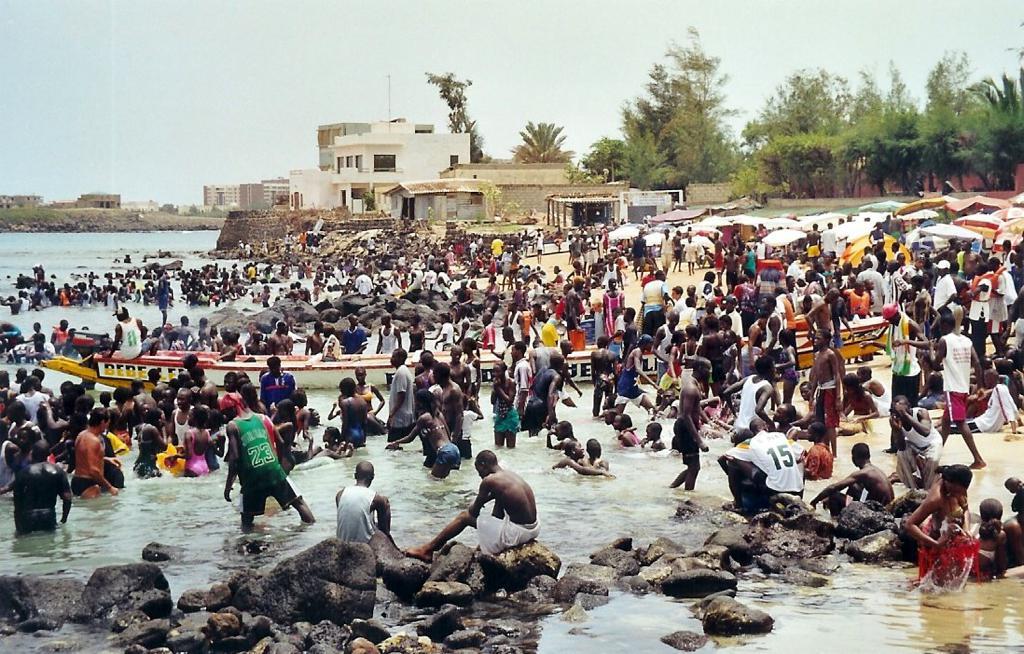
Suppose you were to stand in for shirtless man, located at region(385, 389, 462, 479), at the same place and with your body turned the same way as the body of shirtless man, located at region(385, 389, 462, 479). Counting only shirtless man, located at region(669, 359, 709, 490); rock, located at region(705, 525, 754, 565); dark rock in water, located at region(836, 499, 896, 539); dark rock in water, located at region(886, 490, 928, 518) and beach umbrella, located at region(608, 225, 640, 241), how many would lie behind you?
4

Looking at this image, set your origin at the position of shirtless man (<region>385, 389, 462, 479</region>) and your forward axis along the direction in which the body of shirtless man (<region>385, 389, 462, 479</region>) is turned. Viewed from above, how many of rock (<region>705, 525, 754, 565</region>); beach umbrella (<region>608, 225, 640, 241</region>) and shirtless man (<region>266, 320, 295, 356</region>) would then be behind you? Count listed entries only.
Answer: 1

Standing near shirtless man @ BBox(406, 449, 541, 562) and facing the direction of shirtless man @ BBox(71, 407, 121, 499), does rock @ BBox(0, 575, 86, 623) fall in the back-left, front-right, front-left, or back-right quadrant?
front-left

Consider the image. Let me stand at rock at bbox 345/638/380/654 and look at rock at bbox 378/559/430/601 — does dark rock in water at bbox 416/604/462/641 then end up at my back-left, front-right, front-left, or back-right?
front-right

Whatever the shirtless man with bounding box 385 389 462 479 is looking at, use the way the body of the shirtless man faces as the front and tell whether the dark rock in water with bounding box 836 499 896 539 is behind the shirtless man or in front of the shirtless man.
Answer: behind

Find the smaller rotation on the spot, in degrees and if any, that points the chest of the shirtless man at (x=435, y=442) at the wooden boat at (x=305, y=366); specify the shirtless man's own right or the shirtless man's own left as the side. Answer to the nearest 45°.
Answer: approximately 45° to the shirtless man's own right

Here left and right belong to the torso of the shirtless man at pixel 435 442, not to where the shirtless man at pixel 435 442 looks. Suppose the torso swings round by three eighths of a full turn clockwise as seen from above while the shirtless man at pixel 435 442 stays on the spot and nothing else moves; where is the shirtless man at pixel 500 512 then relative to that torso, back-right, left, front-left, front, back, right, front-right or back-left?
right

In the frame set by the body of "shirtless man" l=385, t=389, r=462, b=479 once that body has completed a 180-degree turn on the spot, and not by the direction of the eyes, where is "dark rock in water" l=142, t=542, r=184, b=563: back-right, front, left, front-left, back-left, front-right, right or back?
right

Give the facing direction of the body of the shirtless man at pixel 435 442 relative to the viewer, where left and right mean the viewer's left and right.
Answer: facing away from the viewer and to the left of the viewer
